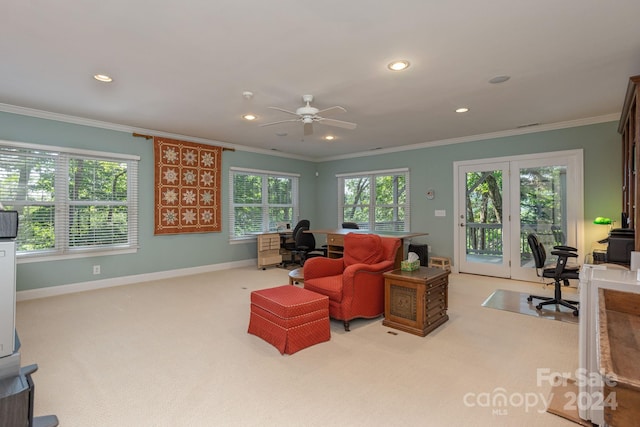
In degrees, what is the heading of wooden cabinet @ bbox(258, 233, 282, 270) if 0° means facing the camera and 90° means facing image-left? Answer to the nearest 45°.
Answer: approximately 315°

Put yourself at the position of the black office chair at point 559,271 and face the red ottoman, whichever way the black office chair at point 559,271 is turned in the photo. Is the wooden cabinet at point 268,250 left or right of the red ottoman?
right

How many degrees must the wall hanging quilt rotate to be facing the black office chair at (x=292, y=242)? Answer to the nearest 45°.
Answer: approximately 45° to its left

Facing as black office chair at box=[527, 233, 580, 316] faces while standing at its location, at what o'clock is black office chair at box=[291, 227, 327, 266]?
black office chair at box=[291, 227, 327, 266] is roughly at 6 o'clock from black office chair at box=[527, 233, 580, 316].

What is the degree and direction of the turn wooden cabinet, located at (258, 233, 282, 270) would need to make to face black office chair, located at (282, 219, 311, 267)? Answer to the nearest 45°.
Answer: approximately 45° to its left

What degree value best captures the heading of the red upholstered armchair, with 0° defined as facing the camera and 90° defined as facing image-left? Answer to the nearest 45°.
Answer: approximately 45°

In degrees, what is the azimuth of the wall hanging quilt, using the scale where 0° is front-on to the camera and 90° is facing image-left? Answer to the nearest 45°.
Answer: approximately 315°

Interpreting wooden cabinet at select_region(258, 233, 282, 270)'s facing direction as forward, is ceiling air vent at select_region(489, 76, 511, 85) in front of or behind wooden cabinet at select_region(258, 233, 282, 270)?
in front

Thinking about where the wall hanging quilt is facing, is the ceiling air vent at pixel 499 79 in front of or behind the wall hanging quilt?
in front

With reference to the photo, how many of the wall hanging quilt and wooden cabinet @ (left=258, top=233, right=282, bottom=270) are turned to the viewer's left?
0

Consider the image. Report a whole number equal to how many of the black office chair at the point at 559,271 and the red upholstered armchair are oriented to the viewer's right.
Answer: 1

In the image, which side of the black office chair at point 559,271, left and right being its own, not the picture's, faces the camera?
right
